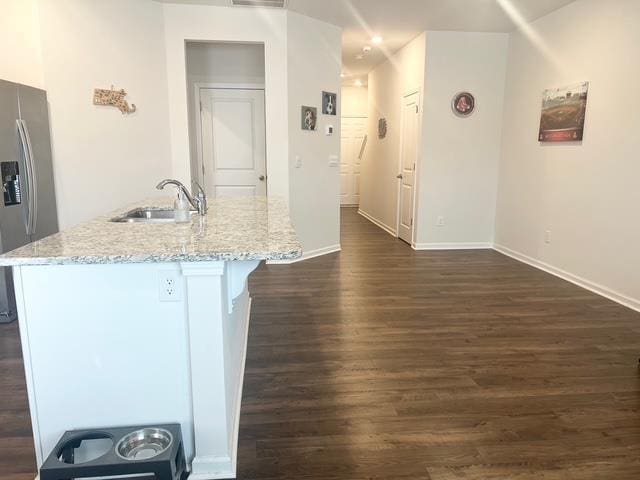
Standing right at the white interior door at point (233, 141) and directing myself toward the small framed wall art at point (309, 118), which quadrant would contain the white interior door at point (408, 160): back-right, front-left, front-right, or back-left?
front-left

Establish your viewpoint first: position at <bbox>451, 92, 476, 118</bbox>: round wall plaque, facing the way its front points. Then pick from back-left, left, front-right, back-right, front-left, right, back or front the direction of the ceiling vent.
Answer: front-right

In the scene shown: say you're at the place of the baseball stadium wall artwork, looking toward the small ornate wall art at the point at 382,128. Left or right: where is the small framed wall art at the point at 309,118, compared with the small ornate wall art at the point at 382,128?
left

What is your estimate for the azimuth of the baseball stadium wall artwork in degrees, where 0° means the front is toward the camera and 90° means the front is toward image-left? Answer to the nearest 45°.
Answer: approximately 45°

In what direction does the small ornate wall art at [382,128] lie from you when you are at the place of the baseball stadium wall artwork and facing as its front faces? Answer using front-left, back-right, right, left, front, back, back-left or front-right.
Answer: right

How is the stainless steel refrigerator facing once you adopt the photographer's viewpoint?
facing the viewer and to the right of the viewer

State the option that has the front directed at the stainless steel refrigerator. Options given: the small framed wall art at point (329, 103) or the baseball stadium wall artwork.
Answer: the baseball stadium wall artwork

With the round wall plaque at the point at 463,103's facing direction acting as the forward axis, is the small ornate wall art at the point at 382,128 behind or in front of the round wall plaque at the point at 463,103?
behind

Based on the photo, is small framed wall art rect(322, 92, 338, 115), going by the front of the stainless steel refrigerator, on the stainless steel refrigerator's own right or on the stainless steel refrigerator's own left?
on the stainless steel refrigerator's own left

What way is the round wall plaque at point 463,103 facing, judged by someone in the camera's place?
facing the viewer

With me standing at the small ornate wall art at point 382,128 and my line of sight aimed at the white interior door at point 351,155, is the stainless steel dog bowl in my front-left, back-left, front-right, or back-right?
back-left

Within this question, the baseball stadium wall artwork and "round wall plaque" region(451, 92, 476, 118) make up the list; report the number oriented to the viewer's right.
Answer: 0

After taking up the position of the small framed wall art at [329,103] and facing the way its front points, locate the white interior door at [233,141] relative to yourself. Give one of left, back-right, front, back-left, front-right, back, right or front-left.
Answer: back-right

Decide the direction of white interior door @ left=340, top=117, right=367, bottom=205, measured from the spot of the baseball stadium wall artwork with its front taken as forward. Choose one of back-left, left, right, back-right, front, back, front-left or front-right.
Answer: right

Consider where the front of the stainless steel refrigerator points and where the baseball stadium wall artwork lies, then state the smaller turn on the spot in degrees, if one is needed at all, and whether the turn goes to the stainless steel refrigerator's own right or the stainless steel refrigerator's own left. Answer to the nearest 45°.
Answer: approximately 45° to the stainless steel refrigerator's own left

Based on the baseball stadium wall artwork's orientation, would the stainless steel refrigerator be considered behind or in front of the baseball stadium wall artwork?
in front

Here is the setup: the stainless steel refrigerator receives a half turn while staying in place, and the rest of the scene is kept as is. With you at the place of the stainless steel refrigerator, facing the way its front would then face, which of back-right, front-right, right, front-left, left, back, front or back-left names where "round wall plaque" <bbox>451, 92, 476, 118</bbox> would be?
back-right

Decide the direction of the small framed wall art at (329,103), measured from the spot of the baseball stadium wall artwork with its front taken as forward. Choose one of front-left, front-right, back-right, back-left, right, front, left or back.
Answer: front-right

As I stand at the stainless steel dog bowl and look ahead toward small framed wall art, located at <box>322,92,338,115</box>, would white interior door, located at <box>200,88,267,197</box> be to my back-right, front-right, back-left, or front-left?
front-left
